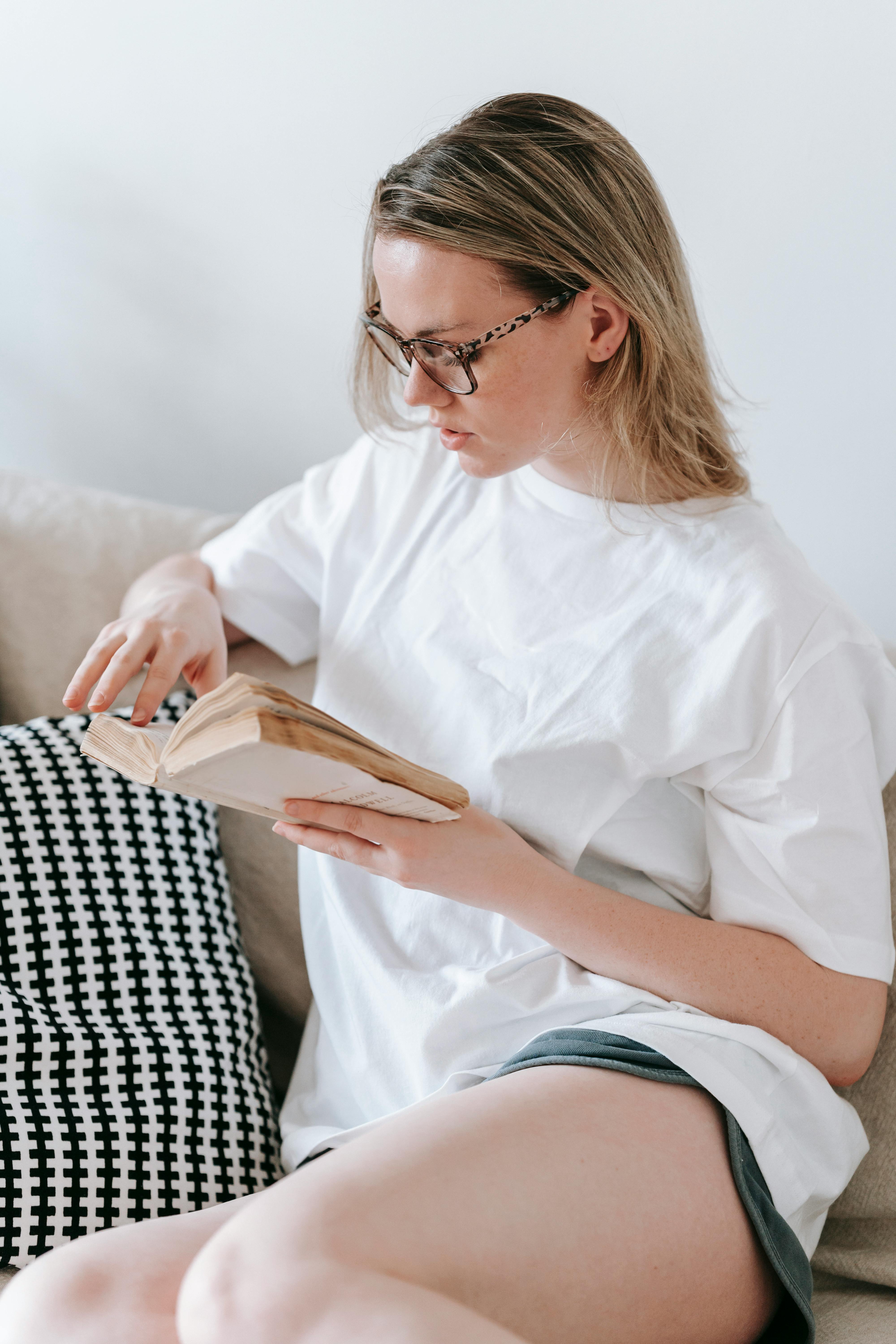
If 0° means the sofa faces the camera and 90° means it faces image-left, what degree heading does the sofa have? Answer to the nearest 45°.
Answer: approximately 0°

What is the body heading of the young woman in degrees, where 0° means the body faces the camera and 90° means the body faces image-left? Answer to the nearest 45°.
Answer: approximately 45°
